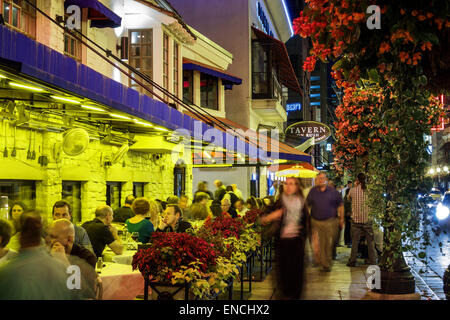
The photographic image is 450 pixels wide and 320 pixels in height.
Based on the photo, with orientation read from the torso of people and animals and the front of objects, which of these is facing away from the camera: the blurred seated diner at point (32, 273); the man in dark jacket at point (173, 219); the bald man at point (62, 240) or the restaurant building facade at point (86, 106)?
the blurred seated diner

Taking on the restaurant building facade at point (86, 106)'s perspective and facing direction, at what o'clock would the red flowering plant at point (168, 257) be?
The red flowering plant is roughly at 1 o'clock from the restaurant building facade.

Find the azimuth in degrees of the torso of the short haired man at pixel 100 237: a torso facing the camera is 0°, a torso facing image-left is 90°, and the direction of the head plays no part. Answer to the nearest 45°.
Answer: approximately 225°

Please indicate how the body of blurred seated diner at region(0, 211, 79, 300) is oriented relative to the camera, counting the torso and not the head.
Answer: away from the camera

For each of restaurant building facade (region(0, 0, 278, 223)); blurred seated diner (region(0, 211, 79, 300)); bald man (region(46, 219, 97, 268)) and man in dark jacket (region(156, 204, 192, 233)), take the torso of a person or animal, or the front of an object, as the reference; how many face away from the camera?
1

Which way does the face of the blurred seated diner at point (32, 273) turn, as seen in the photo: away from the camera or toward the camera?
away from the camera

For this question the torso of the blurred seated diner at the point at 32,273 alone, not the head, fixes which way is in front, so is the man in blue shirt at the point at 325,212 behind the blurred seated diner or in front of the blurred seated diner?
in front

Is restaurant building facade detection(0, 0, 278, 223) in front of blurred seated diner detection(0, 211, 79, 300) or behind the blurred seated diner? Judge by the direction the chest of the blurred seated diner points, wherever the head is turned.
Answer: in front

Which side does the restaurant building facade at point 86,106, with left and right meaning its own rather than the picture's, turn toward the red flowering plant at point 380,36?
front
